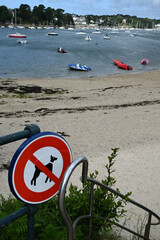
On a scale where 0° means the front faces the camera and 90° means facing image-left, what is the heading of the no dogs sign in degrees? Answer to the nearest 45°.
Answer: approximately 315°
